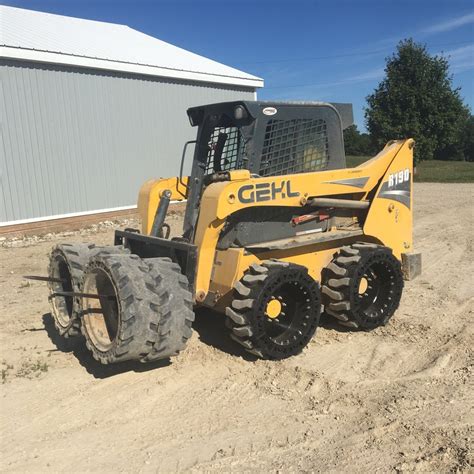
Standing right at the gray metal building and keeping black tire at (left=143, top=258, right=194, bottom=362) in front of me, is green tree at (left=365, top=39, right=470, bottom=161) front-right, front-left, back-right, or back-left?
back-left

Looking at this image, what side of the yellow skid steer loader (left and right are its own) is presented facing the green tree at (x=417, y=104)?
back

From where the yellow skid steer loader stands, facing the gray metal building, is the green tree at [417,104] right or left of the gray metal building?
right

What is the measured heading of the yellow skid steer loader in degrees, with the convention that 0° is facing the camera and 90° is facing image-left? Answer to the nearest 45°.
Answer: approximately 45°
